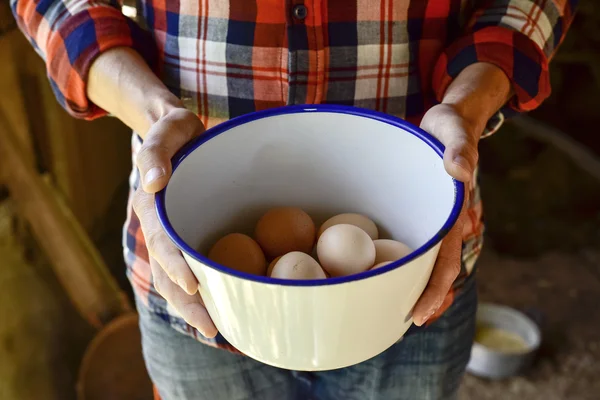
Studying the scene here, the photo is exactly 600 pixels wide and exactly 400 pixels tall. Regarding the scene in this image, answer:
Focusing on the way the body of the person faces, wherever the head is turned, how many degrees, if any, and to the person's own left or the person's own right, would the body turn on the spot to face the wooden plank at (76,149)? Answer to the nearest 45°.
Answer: approximately 135° to the person's own right

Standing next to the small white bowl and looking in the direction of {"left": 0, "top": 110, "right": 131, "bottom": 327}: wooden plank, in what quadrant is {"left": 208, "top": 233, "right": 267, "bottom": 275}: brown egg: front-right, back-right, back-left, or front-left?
front-left

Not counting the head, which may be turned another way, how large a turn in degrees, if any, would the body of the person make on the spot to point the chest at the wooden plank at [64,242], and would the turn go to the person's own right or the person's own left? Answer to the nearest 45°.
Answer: approximately 135° to the person's own right

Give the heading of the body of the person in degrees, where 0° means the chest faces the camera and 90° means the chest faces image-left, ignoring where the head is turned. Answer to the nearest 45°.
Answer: approximately 0°

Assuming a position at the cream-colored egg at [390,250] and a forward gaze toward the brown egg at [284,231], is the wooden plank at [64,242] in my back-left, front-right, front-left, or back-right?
front-right

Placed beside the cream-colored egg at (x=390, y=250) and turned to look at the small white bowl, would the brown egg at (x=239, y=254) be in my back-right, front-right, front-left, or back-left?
back-left

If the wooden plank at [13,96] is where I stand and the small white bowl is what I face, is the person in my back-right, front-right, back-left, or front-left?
front-right

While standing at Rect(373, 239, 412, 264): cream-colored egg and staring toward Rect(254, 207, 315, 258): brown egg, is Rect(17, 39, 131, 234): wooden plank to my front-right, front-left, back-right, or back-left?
front-right
